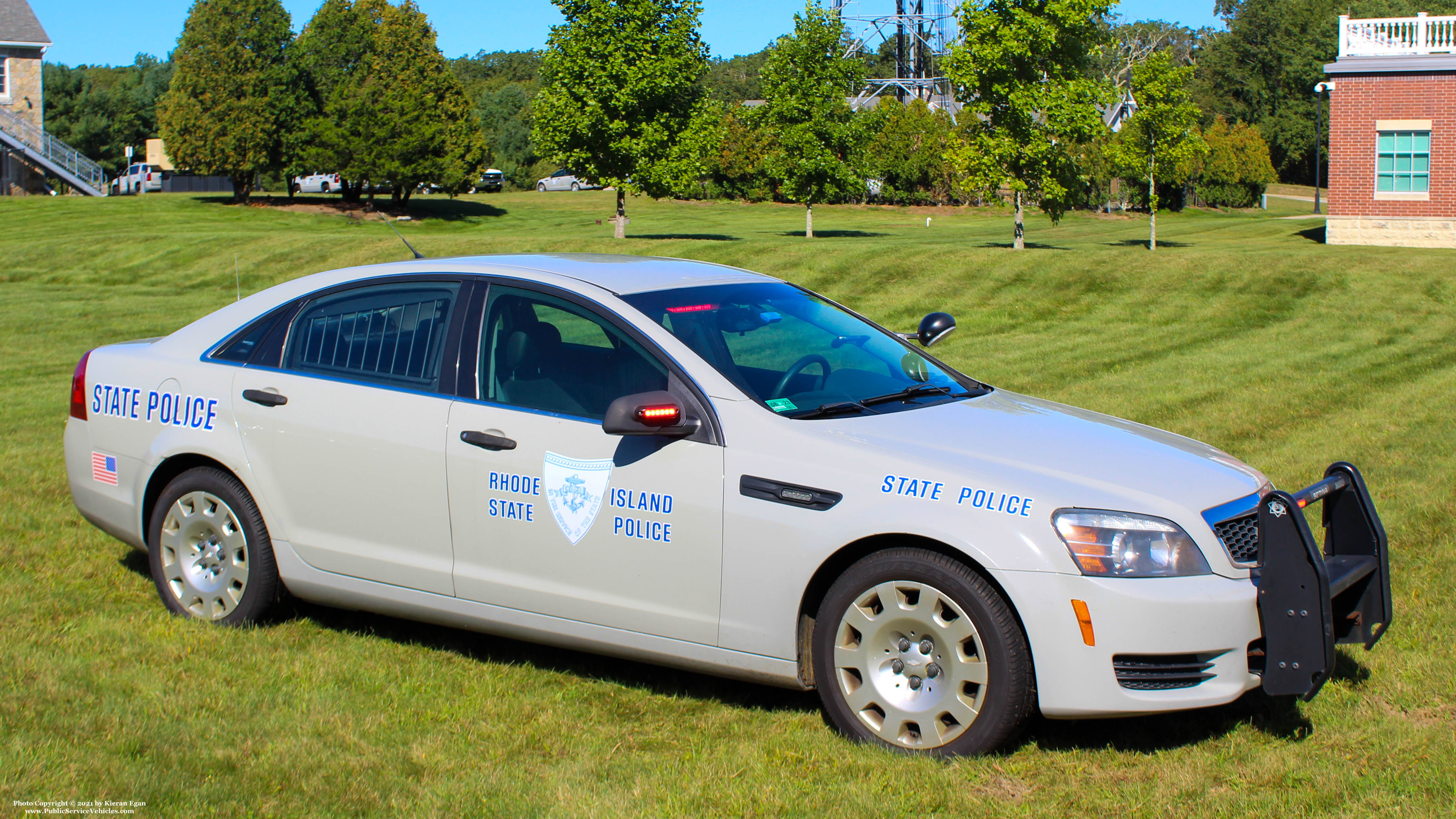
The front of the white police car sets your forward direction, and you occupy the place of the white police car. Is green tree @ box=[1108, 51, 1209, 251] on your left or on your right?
on your left

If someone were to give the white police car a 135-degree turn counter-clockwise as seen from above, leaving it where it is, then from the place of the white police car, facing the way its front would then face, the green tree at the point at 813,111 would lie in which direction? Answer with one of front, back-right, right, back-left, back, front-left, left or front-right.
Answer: front

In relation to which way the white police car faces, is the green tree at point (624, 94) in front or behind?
behind

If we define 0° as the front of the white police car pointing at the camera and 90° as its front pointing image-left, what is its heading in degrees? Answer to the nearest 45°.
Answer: approximately 315°

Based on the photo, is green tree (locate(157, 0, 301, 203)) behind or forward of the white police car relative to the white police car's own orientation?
behind

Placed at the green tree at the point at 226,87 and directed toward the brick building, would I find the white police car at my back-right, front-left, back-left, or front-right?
front-right
